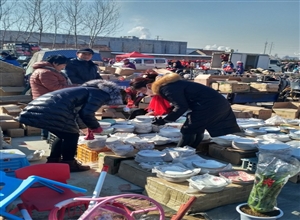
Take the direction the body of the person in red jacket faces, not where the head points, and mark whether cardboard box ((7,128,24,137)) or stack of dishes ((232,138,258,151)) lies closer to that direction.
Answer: the stack of dishes

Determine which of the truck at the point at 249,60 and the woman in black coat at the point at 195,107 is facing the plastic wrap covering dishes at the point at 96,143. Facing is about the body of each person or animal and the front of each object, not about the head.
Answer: the woman in black coat

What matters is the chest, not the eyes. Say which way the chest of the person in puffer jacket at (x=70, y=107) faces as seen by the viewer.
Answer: to the viewer's right

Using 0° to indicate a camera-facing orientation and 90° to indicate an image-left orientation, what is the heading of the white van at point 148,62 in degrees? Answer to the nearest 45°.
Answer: approximately 90°

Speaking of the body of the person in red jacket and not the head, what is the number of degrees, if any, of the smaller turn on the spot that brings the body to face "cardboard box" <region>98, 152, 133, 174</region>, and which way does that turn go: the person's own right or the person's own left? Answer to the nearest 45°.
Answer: approximately 45° to the person's own right

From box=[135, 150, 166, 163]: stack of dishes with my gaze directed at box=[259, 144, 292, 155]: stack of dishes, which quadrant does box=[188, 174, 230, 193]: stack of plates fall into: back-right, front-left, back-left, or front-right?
front-right

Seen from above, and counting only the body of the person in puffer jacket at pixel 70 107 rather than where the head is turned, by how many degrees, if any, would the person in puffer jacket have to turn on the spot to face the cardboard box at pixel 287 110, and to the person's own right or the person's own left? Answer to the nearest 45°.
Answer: approximately 45° to the person's own left

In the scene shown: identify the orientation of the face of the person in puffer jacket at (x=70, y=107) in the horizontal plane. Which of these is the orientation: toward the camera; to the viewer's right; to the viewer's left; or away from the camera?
to the viewer's right

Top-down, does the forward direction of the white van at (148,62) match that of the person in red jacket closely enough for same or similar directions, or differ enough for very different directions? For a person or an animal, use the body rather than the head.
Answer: very different directions
